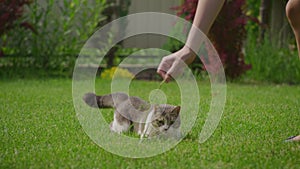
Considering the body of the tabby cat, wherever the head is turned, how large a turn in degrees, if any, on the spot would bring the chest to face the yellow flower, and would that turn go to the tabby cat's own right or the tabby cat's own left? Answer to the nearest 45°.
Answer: approximately 135° to the tabby cat's own left

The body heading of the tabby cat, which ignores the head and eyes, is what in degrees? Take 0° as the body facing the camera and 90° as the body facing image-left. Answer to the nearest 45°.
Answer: approximately 315°

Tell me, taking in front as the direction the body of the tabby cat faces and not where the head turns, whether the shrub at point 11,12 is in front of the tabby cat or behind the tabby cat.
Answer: behind

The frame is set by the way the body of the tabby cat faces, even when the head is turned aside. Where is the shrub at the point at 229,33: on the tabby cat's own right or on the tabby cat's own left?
on the tabby cat's own left
